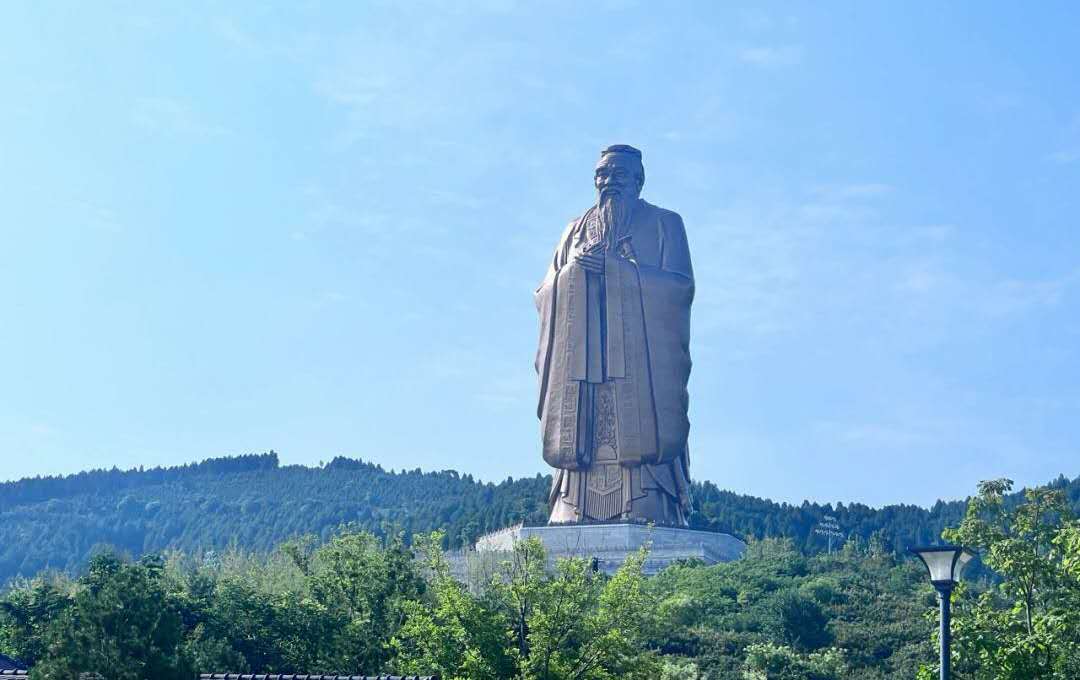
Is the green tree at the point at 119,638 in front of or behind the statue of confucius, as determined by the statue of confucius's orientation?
in front

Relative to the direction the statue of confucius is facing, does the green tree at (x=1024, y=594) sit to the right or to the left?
on its left

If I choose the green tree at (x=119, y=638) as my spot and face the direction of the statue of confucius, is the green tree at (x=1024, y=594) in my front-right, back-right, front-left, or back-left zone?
front-right

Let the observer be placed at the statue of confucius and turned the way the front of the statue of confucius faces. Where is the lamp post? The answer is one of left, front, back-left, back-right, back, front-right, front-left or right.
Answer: front-left

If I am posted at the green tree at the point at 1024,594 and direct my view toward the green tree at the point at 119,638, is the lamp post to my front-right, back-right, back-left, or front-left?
front-left

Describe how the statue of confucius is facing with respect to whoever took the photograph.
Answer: facing the viewer and to the left of the viewer

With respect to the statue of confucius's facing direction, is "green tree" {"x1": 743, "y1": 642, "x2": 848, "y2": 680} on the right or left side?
on its left
